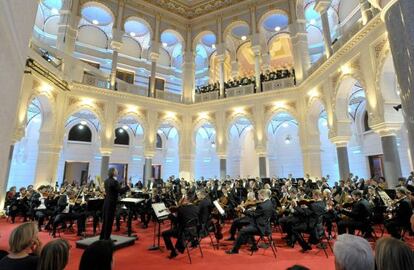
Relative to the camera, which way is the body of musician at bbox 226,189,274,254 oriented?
to the viewer's left

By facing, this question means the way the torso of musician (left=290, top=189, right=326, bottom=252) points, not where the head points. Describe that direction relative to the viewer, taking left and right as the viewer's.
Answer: facing to the left of the viewer

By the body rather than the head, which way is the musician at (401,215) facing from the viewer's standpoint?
to the viewer's left

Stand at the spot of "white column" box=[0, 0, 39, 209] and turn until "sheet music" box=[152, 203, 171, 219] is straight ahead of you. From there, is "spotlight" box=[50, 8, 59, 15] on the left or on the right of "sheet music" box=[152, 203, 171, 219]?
left

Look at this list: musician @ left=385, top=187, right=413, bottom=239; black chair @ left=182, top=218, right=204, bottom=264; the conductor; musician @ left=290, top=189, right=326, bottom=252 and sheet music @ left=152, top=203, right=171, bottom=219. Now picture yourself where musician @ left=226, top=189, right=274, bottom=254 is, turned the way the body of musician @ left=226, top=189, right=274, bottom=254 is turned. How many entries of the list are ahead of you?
3

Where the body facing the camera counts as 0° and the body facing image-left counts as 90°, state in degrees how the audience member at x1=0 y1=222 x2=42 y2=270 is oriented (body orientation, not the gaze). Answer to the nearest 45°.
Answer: approximately 225°

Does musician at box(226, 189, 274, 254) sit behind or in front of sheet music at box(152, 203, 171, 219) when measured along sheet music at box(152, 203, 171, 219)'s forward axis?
in front

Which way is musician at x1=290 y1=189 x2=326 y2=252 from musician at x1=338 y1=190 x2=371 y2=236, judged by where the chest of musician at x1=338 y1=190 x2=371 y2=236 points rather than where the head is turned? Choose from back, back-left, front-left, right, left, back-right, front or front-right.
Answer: front-left

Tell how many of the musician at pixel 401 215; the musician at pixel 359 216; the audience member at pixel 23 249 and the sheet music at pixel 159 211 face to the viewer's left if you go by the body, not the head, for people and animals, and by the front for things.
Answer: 2

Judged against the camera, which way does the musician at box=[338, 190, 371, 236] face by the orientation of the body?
to the viewer's left

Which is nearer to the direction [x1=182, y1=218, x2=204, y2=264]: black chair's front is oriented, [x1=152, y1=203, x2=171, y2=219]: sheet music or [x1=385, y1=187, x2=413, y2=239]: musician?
the sheet music

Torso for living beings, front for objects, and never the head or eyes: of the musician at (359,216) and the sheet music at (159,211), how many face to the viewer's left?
1

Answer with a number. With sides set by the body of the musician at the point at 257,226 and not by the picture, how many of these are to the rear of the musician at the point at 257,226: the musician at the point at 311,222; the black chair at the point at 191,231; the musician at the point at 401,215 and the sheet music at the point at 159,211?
2

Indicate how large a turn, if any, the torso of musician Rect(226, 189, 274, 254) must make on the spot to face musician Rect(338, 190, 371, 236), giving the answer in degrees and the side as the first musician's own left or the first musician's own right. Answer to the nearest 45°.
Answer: approximately 180°

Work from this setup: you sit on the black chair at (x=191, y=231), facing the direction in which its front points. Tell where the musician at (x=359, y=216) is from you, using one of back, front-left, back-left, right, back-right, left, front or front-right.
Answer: back-right
